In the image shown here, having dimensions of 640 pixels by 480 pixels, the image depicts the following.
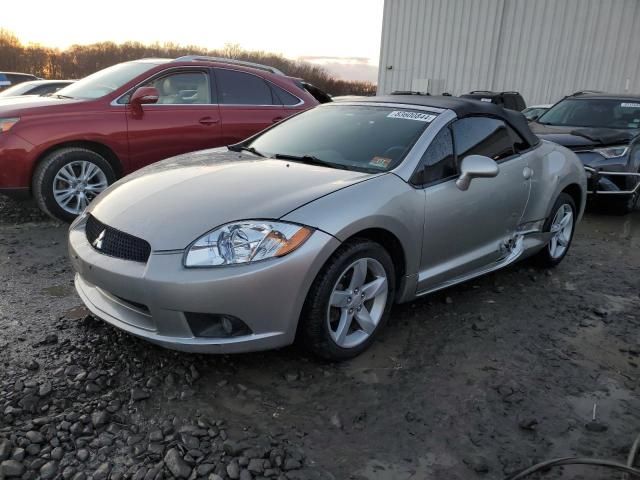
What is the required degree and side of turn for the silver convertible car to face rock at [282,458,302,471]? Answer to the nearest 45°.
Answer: approximately 45° to its left

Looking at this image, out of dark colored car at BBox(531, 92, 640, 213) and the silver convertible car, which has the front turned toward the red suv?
the dark colored car

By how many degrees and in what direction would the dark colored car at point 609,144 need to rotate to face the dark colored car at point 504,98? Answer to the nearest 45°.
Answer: approximately 135° to its right

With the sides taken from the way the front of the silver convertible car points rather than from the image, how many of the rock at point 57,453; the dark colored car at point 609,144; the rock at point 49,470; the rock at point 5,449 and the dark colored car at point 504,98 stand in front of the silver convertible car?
3

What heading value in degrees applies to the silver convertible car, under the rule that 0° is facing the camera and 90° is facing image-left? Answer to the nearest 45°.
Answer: approximately 45°

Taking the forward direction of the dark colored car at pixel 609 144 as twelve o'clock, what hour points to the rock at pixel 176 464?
The rock is roughly at 11 o'clock from the dark colored car.

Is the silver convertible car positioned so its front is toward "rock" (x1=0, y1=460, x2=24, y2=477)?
yes

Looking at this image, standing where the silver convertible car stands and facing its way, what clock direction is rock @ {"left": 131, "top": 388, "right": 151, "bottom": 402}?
The rock is roughly at 12 o'clock from the silver convertible car.

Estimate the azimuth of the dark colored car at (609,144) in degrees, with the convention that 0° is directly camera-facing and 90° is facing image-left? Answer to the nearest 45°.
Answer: approximately 45°

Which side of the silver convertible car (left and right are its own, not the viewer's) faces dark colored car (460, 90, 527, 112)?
back
